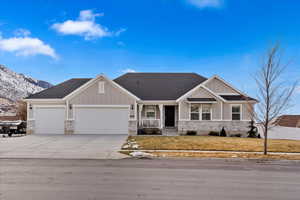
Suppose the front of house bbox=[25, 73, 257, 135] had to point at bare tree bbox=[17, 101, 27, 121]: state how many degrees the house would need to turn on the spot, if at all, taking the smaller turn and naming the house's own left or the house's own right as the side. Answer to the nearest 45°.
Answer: approximately 135° to the house's own right

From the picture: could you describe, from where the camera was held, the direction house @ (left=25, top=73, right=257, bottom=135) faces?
facing the viewer

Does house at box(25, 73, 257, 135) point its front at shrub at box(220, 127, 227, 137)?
no
